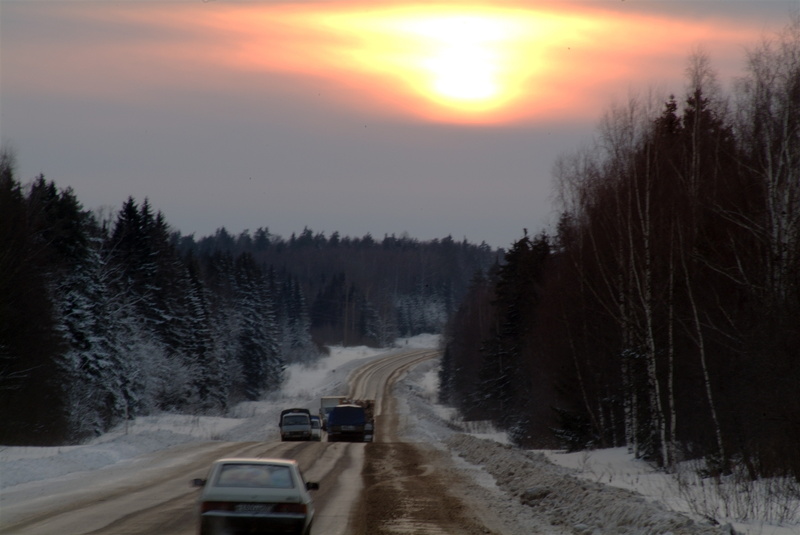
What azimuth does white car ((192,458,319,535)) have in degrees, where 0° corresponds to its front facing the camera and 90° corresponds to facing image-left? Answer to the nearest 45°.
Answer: approximately 180°
